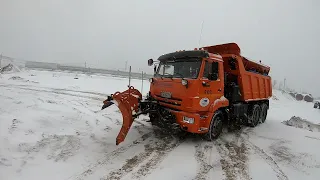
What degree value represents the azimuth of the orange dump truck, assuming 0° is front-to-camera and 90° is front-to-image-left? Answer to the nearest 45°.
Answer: approximately 45°
